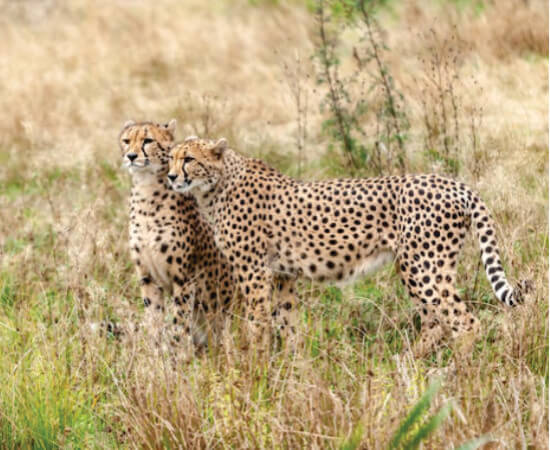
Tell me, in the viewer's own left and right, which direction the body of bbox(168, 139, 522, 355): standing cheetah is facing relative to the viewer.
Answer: facing to the left of the viewer

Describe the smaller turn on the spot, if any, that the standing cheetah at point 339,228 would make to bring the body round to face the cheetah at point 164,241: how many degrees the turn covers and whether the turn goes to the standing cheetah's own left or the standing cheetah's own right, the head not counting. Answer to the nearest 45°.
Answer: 0° — it already faces it

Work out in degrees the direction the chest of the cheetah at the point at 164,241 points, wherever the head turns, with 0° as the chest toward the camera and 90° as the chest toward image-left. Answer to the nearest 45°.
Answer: approximately 45°

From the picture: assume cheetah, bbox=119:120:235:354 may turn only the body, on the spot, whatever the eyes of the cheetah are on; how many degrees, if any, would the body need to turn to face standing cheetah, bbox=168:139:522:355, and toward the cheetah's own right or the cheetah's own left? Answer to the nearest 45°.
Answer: approximately 135° to the cheetah's own left
